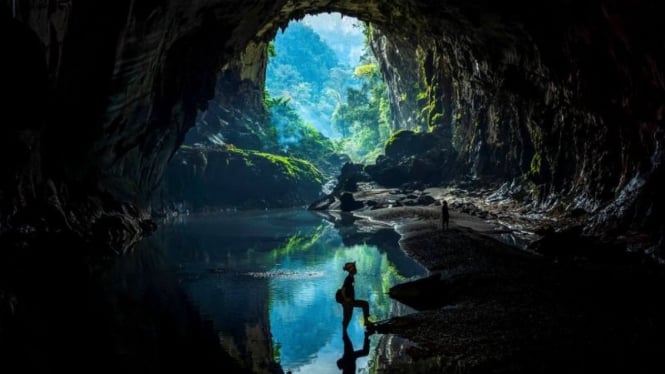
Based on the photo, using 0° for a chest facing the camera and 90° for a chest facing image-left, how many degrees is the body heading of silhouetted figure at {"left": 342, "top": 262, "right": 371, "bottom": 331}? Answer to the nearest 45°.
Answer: approximately 270°

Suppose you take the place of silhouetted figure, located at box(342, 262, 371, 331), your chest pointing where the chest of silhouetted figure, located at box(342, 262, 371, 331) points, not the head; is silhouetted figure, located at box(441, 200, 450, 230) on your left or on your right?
on your left
